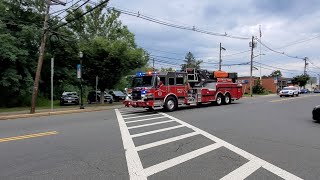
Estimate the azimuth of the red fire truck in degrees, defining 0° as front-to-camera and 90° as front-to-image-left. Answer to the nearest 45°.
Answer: approximately 45°

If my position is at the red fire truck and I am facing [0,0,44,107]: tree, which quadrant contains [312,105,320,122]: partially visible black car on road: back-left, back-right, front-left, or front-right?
back-left

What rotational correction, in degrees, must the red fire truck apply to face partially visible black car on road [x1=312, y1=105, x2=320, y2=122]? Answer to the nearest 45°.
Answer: approximately 90° to its left

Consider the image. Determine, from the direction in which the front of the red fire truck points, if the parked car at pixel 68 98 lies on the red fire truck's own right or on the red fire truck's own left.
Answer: on the red fire truck's own right
